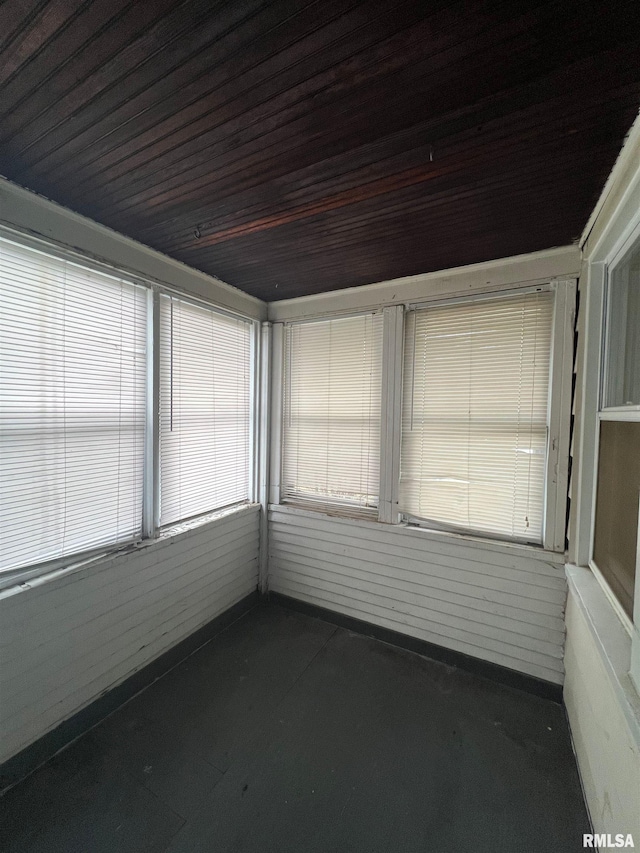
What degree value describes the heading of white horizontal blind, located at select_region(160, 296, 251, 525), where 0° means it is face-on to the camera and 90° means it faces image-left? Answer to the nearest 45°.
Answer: approximately 315°

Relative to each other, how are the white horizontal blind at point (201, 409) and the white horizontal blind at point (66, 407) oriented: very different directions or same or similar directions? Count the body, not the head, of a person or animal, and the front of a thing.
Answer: same or similar directions

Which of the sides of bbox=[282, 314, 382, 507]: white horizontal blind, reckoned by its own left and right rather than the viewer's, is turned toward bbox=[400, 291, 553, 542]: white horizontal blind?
left

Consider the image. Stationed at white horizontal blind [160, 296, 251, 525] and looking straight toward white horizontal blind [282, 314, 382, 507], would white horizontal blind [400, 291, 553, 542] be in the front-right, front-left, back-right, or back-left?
front-right

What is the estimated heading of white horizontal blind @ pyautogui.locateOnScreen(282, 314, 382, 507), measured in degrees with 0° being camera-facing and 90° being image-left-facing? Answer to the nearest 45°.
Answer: approximately 45°

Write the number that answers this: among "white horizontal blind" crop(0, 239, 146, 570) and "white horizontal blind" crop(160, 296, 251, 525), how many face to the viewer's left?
0

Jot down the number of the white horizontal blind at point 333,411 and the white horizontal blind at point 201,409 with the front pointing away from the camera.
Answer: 0

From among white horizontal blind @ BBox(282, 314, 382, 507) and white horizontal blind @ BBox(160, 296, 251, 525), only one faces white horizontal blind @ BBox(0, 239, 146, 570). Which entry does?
white horizontal blind @ BBox(282, 314, 382, 507)

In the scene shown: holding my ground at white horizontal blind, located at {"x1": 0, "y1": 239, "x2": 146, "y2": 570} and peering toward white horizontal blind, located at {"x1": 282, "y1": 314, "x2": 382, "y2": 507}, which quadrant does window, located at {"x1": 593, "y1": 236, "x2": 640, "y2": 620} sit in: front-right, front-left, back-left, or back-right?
front-right

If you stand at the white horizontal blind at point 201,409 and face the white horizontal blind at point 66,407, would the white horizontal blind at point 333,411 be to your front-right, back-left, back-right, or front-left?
back-left

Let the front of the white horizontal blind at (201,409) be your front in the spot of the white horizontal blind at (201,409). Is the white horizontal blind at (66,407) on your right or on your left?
on your right

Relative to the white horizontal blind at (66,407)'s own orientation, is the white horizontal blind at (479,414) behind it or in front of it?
in front

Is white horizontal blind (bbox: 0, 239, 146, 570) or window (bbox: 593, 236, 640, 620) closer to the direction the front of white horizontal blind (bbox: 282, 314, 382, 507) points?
the white horizontal blind

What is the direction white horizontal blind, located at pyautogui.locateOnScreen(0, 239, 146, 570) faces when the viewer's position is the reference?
facing the viewer and to the right of the viewer

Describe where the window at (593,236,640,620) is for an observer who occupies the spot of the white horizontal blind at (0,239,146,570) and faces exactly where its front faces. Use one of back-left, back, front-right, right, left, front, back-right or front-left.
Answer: front

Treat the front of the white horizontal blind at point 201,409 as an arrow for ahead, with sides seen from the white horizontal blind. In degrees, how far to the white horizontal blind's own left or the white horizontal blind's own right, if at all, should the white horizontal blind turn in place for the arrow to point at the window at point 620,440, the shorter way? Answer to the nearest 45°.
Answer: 0° — it already faces it

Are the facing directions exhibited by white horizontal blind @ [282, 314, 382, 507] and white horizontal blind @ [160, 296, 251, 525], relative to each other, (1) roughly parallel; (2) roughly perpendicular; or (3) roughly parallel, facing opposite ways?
roughly perpendicular
